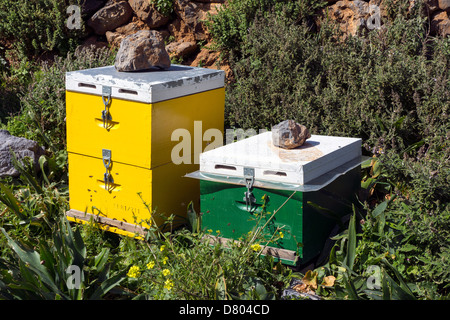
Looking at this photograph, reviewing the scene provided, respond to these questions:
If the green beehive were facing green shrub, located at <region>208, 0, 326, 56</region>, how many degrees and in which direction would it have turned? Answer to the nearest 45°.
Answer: approximately 135° to its right

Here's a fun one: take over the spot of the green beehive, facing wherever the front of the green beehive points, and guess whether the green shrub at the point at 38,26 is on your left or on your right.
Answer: on your right

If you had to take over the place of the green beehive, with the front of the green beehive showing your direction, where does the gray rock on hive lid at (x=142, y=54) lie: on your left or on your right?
on your right

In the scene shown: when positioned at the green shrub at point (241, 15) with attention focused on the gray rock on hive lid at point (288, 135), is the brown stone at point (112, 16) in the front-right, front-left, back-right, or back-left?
back-right

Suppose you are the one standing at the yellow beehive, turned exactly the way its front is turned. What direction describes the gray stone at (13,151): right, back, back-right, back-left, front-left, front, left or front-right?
right

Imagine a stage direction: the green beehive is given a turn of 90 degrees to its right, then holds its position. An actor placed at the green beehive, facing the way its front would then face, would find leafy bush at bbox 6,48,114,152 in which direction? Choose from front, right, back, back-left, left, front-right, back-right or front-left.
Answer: front

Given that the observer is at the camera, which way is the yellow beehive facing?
facing the viewer and to the left of the viewer

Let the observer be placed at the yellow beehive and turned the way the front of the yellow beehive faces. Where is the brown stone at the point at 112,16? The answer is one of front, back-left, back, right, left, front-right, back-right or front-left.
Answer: back-right

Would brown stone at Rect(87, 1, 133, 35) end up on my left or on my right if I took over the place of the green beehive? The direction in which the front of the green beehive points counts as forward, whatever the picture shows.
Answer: on my right

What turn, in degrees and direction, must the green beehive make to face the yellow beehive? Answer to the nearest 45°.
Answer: approximately 90° to its right

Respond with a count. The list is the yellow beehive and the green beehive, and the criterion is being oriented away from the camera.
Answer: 0
